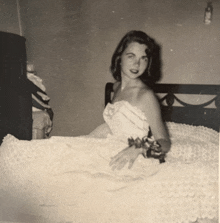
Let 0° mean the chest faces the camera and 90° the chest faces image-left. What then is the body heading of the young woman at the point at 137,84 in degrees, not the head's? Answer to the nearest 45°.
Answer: approximately 45°

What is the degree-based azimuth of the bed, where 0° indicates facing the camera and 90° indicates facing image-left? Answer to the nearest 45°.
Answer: approximately 45°
